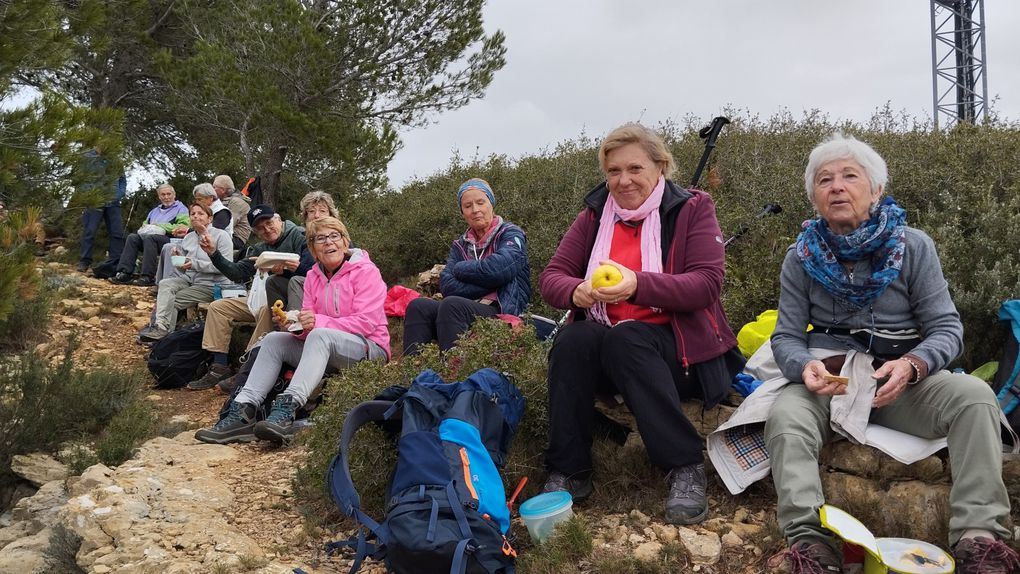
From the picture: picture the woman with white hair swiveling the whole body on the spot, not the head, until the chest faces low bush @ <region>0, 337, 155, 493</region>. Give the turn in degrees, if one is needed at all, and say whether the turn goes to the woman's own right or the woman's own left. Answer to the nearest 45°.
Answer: approximately 90° to the woman's own right

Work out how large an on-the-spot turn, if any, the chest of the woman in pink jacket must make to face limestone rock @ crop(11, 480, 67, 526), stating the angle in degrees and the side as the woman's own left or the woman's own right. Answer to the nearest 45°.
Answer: approximately 45° to the woman's own right

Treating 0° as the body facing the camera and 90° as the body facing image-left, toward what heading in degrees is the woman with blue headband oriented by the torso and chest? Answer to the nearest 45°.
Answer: approximately 45°

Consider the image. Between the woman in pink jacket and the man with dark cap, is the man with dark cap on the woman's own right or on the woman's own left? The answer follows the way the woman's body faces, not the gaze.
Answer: on the woman's own right

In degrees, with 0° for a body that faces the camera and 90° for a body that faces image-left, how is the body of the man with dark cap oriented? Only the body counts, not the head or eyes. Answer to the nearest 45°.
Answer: approximately 45°

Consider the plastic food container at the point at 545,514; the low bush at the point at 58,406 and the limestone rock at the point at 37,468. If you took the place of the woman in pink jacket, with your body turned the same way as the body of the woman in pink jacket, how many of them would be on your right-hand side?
2

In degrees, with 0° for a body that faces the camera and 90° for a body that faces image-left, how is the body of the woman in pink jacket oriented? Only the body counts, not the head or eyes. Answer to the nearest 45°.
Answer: approximately 45°

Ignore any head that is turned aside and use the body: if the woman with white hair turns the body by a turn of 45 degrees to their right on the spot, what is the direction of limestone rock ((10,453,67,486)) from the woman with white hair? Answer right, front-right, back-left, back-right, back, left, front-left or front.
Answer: front-right
